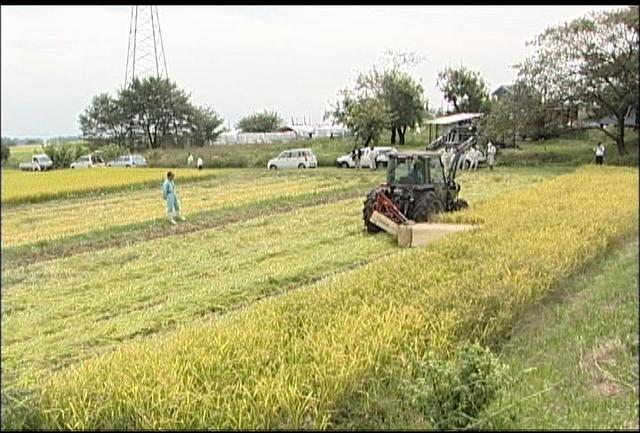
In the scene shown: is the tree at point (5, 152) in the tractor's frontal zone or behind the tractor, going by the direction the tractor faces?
behind

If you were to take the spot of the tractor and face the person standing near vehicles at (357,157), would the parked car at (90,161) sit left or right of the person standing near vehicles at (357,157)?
left

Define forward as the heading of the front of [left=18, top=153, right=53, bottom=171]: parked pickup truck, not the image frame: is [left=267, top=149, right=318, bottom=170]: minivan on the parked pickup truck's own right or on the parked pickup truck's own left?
on the parked pickup truck's own right

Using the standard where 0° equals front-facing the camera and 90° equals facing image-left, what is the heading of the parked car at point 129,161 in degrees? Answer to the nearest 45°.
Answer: approximately 90°
